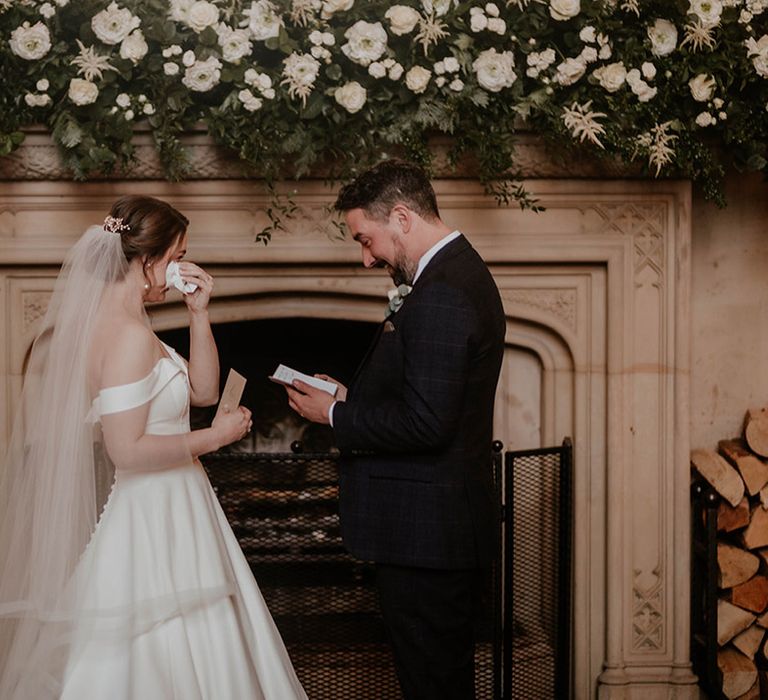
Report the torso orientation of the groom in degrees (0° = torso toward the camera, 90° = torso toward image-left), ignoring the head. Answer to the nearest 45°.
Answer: approximately 90°

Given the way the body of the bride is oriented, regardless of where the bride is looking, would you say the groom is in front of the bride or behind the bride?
in front

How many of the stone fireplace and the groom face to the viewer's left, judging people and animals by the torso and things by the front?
1

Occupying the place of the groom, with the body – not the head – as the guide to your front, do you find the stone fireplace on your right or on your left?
on your right

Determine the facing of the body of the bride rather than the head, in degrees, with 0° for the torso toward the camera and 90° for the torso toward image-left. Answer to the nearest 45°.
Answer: approximately 270°

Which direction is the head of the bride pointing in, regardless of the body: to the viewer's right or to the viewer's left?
to the viewer's right

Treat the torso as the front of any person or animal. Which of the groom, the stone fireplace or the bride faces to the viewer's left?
the groom

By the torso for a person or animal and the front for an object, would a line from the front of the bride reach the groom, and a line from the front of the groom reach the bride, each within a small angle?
yes

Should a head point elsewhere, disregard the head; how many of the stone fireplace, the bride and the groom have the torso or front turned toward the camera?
1

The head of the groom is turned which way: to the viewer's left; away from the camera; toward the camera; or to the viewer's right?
to the viewer's left

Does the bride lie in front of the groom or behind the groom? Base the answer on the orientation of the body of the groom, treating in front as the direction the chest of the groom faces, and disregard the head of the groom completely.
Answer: in front

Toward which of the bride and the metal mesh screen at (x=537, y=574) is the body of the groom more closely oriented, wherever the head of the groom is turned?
the bride

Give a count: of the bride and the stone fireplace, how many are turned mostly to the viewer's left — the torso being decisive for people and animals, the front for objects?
0

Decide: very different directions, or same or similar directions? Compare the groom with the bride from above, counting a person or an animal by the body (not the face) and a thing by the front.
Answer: very different directions

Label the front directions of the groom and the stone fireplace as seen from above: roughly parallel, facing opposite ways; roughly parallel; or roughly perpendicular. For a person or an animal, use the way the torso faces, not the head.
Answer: roughly perpendicular

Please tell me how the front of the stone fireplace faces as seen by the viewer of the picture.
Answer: facing the viewer
